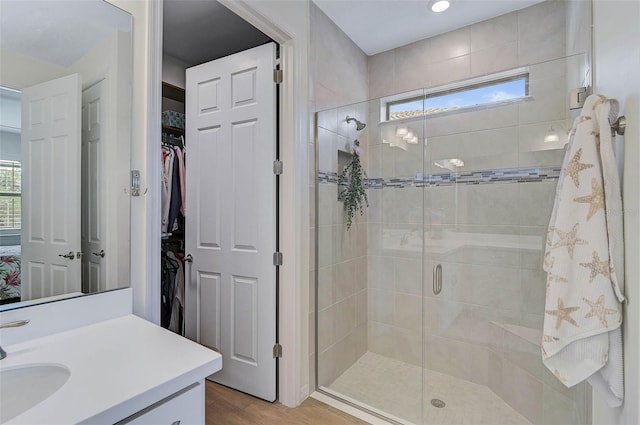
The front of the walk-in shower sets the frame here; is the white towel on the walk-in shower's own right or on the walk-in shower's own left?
on the walk-in shower's own left

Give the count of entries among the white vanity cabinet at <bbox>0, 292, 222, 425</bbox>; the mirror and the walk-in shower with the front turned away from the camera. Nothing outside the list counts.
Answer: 0

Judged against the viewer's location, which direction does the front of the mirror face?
facing the viewer and to the right of the viewer

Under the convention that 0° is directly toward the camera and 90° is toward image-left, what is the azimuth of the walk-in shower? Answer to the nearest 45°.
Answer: approximately 45°

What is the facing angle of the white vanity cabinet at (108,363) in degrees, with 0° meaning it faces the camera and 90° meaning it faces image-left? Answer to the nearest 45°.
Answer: approximately 315°

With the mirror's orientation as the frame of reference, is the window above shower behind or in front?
in front

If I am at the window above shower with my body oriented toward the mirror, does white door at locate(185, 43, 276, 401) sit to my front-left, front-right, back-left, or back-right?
front-right

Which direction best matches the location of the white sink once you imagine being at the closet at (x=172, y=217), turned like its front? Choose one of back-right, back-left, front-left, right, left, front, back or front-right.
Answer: front-right

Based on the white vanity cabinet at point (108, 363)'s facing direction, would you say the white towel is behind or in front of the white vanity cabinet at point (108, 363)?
in front

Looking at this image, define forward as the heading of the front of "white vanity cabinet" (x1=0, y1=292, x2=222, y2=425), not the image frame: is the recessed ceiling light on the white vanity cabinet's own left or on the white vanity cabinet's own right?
on the white vanity cabinet's own left

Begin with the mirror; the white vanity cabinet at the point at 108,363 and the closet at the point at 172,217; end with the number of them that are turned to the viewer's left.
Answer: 0
